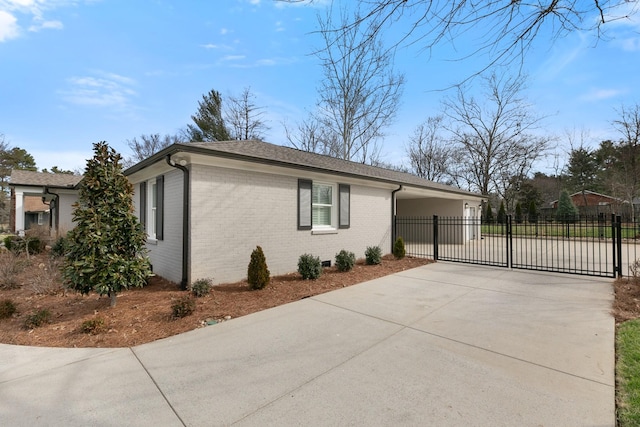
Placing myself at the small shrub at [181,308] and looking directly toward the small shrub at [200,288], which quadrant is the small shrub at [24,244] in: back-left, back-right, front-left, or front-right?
front-left

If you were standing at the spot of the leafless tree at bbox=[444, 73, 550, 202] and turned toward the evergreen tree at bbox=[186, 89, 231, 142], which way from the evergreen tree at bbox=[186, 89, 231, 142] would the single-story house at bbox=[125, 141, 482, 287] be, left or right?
left

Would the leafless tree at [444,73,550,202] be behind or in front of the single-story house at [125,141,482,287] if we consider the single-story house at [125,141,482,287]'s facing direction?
behind

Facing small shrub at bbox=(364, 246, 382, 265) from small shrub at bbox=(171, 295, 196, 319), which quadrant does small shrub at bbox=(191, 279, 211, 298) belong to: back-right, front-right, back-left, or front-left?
front-left

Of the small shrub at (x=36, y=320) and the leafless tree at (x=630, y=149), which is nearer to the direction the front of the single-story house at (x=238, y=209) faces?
the small shrub
